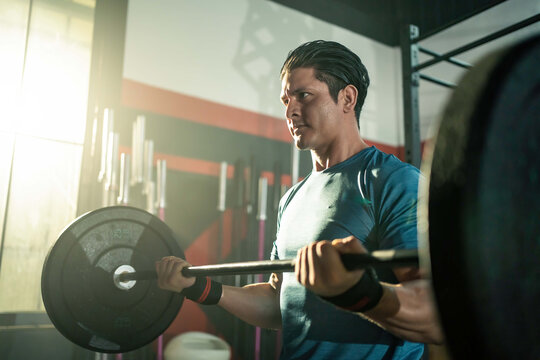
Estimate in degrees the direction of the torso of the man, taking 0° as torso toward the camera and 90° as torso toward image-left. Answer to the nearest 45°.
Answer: approximately 45°

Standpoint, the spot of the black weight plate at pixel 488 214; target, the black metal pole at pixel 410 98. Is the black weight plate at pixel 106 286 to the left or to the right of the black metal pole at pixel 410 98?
left

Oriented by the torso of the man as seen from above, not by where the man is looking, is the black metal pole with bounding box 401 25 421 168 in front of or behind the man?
behind
